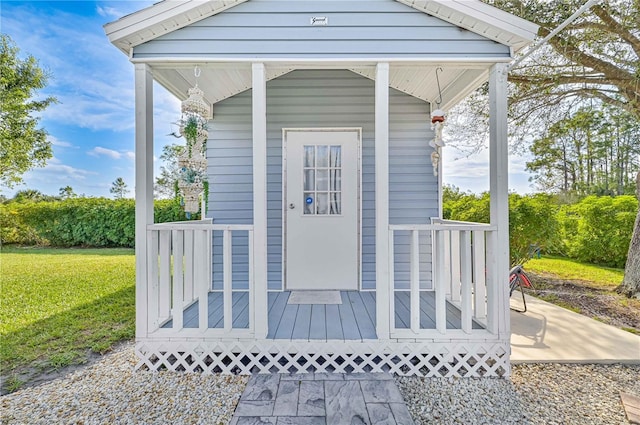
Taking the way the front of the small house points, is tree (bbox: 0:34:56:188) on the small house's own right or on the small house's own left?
on the small house's own right

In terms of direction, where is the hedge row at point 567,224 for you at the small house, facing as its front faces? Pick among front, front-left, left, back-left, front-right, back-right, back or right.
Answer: back-left

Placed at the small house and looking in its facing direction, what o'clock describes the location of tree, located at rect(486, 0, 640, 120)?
The tree is roughly at 8 o'clock from the small house.

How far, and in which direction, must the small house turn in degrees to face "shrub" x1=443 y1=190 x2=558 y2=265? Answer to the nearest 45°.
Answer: approximately 135° to its left

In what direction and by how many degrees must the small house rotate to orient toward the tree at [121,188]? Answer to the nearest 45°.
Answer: approximately 135° to its right

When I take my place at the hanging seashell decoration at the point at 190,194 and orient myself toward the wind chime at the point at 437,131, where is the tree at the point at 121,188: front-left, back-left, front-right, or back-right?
back-left

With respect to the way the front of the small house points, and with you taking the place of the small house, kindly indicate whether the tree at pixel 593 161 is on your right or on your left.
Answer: on your left

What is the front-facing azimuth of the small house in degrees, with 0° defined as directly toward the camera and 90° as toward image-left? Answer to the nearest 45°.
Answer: approximately 0°
